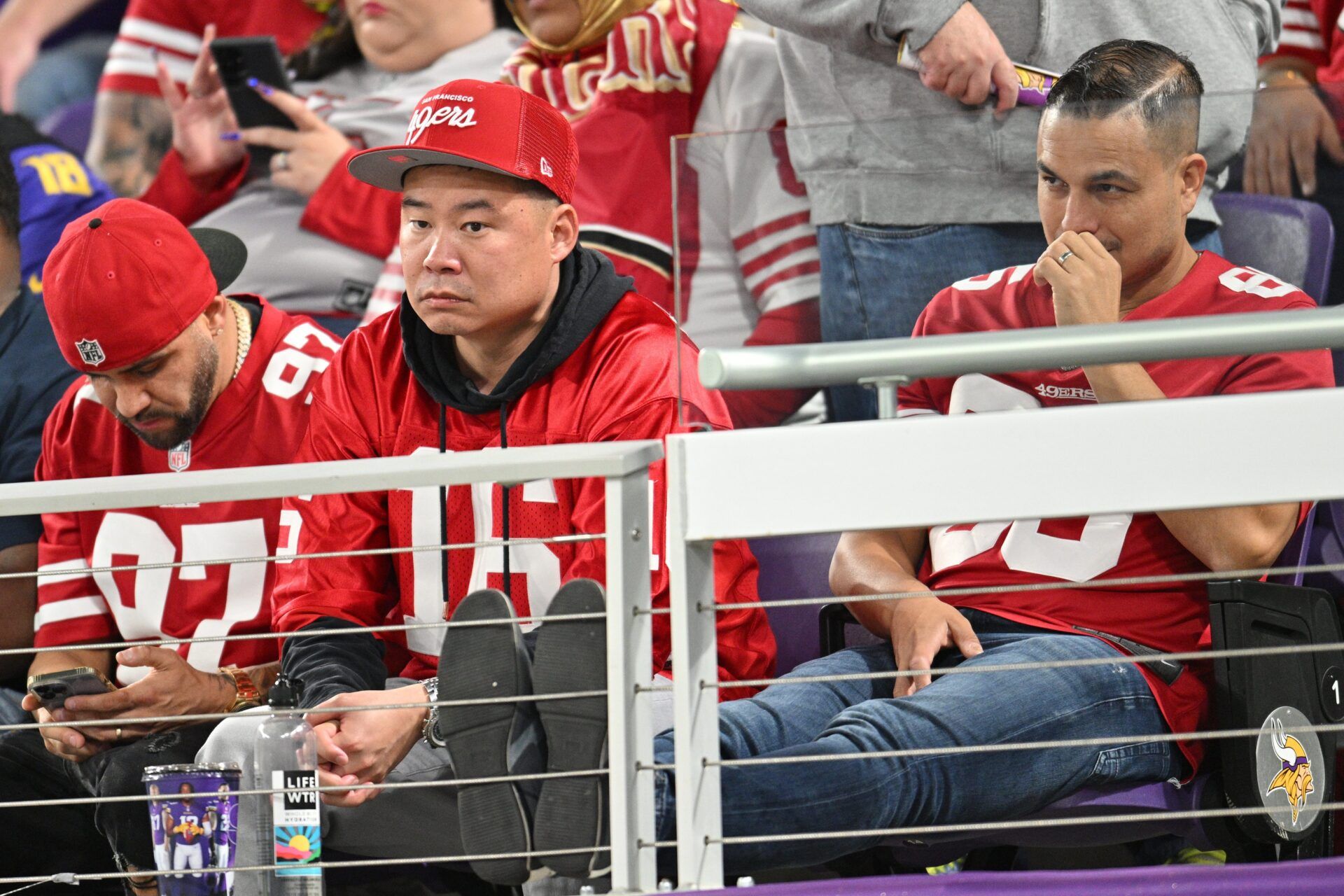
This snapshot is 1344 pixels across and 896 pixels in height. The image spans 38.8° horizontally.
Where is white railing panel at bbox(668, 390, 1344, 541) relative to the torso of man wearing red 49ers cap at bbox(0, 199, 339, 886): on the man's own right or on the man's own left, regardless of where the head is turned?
on the man's own left

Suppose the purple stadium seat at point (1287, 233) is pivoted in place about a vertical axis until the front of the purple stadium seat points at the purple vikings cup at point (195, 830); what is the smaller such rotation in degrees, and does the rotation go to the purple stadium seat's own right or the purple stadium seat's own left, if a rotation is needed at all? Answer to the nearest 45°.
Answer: approximately 45° to the purple stadium seat's own right

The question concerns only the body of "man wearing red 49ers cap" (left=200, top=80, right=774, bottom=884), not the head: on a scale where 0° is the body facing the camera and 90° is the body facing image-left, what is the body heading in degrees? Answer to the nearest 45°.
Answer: approximately 45°

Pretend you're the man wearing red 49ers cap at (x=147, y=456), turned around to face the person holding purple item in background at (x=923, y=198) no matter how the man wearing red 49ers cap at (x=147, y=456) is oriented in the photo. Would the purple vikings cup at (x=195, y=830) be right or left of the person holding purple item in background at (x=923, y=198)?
right

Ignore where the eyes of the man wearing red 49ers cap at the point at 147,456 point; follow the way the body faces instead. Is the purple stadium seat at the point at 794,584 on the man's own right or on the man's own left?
on the man's own left

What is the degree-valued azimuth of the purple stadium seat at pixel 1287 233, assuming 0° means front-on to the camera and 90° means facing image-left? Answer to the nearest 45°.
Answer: approximately 45°

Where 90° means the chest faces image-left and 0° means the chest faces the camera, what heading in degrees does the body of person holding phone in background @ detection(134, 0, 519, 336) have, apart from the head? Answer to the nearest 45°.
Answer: approximately 45°

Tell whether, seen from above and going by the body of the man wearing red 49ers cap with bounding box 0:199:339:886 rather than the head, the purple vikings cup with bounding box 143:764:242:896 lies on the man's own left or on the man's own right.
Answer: on the man's own left

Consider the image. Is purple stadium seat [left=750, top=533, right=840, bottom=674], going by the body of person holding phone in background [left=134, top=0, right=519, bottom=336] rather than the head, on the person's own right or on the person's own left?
on the person's own left
